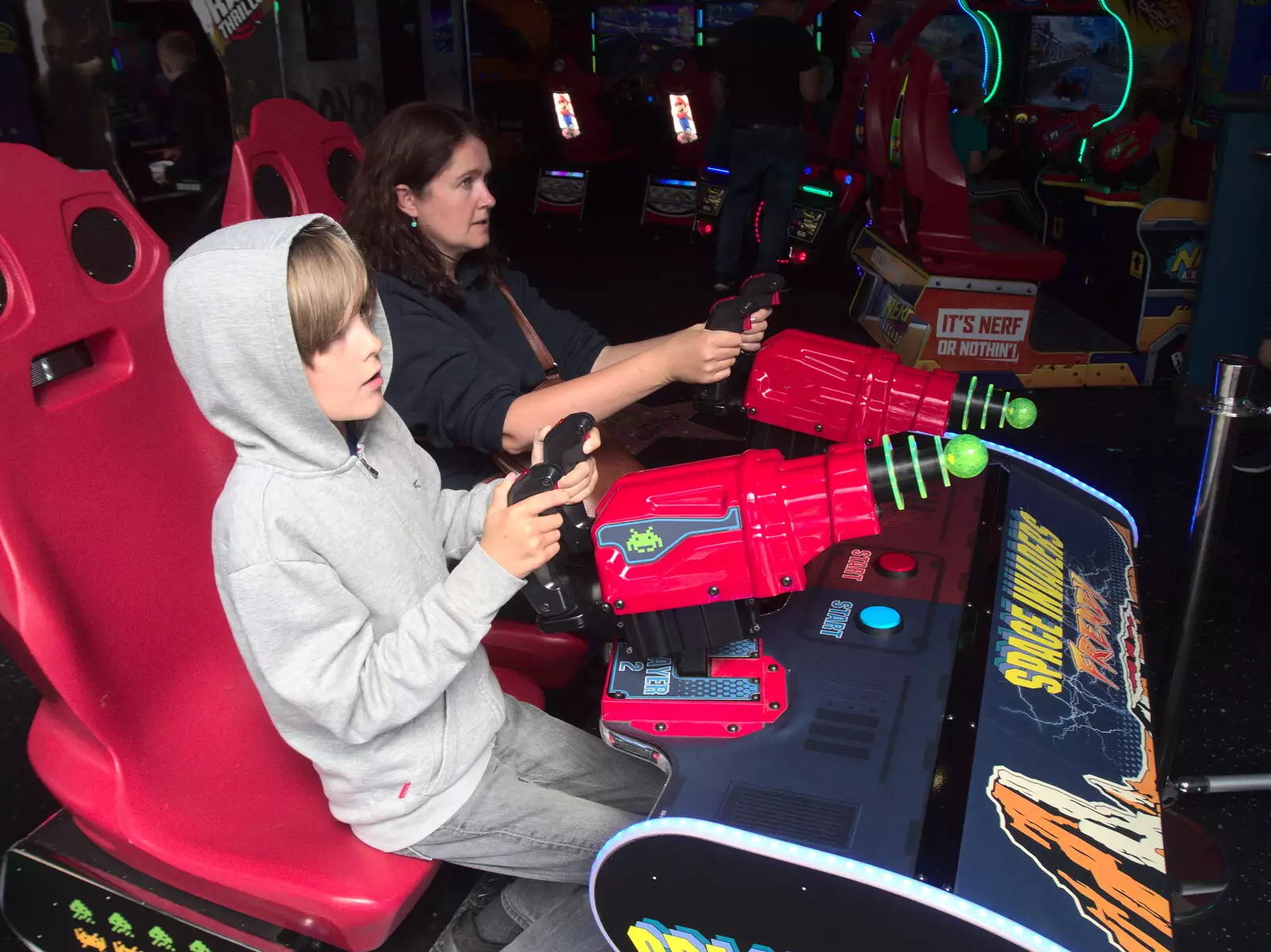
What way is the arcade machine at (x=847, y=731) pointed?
to the viewer's left

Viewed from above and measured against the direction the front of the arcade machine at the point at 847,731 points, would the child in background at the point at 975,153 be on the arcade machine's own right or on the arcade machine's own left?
on the arcade machine's own right

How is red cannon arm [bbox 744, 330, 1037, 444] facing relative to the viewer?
to the viewer's right

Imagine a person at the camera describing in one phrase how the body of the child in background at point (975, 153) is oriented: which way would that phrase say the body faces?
to the viewer's right

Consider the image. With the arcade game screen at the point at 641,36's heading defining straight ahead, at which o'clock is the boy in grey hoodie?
The boy in grey hoodie is roughly at 12 o'clock from the arcade game screen.

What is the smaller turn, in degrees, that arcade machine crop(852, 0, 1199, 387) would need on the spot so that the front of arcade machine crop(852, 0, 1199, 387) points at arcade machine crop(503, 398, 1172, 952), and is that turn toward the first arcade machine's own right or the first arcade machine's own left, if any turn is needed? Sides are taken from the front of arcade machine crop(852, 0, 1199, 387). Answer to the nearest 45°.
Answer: approximately 45° to the first arcade machine's own left

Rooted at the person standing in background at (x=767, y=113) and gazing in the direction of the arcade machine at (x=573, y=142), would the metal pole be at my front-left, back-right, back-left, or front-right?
back-left

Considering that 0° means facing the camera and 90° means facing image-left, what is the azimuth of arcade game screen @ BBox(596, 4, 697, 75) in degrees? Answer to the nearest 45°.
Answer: approximately 0°

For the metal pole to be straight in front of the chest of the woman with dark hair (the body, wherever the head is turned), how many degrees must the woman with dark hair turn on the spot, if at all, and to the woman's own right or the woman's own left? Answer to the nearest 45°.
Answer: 0° — they already face it

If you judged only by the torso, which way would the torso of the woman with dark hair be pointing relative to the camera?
to the viewer's right

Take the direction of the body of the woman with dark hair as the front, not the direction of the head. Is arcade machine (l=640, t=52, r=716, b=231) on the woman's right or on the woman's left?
on the woman's left

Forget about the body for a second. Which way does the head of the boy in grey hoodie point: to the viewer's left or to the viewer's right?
to the viewer's right

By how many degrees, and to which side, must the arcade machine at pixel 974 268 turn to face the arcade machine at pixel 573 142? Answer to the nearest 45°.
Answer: approximately 90° to its right

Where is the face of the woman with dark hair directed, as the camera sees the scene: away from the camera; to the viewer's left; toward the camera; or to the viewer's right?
to the viewer's right
